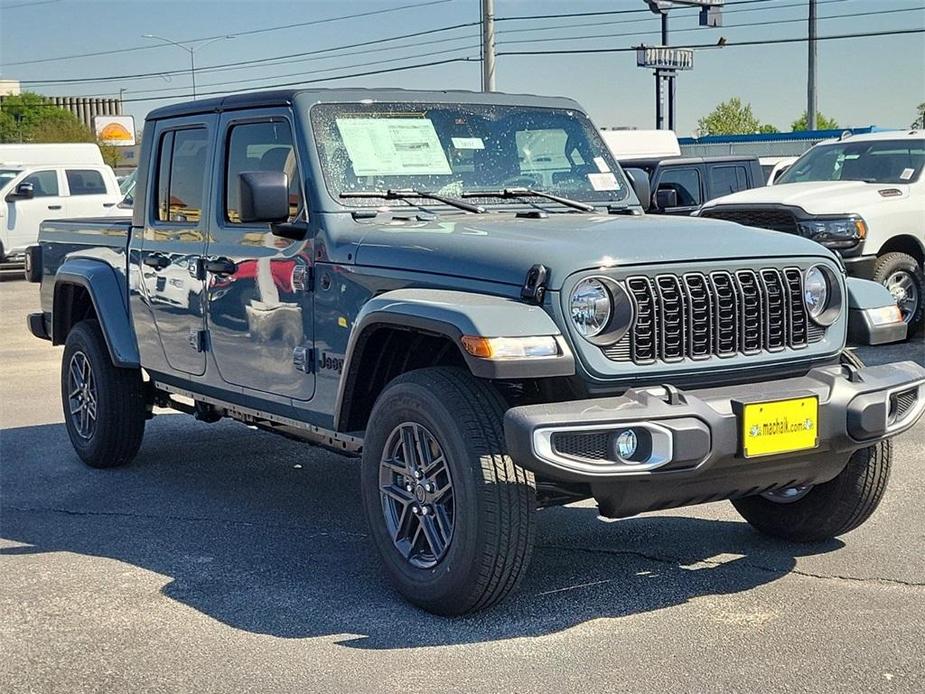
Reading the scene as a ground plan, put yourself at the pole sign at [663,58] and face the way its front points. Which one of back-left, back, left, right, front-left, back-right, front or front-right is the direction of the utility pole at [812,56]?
front-left

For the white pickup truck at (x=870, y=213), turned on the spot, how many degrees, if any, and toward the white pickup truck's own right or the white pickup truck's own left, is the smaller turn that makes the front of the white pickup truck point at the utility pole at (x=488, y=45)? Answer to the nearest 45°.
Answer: approximately 90° to the white pickup truck's own right

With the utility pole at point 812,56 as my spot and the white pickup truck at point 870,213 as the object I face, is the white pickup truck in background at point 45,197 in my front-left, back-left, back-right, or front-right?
front-right

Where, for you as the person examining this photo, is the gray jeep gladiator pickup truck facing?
facing the viewer and to the right of the viewer

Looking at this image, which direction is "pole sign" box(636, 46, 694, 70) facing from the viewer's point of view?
toward the camera

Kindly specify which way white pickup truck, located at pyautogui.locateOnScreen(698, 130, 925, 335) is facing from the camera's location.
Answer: facing the viewer and to the left of the viewer

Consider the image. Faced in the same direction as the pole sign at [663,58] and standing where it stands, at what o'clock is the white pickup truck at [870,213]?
The white pickup truck is roughly at 12 o'clock from the pole sign.

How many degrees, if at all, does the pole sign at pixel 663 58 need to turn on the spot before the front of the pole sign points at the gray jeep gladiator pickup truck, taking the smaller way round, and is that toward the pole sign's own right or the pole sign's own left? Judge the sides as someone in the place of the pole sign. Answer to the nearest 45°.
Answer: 0° — it already faces it

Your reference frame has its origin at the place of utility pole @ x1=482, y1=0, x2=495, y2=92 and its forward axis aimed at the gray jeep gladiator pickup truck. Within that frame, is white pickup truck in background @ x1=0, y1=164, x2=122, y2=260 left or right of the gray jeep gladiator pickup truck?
right

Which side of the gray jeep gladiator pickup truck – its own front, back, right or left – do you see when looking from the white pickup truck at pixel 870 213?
left

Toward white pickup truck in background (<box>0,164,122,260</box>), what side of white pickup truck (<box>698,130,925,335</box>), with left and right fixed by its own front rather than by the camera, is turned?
right

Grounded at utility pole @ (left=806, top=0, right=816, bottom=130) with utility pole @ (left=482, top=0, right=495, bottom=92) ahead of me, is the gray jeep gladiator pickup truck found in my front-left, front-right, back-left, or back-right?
front-left

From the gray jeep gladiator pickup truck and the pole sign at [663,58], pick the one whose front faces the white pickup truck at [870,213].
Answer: the pole sign

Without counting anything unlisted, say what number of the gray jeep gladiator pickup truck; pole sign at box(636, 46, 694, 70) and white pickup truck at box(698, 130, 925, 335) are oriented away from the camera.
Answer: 0

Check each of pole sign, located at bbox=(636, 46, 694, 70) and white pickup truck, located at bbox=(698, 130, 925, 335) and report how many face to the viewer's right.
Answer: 0

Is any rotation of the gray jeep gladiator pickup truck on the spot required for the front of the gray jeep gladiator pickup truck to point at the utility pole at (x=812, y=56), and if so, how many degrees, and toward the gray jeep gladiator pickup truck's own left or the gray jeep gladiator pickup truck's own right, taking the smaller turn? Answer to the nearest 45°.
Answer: approximately 135° to the gray jeep gladiator pickup truck's own left
